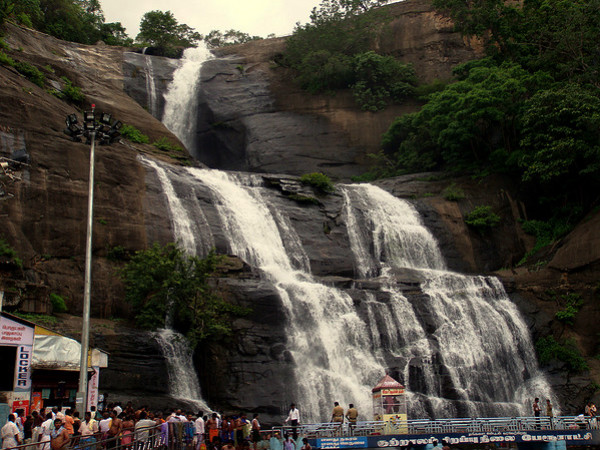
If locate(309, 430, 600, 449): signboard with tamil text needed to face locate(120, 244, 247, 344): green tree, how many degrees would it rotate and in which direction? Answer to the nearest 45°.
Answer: approximately 90° to its right

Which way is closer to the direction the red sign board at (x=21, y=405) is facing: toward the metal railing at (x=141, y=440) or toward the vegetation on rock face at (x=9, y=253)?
the metal railing

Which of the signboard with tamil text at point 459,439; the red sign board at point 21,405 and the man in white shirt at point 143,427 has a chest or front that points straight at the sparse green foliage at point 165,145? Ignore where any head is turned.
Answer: the man in white shirt

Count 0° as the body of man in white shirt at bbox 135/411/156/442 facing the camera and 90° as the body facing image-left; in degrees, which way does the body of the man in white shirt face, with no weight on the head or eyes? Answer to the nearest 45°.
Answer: approximately 180°

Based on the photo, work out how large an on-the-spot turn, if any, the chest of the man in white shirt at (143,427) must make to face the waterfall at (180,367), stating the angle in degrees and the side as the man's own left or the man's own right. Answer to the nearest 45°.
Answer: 0° — they already face it

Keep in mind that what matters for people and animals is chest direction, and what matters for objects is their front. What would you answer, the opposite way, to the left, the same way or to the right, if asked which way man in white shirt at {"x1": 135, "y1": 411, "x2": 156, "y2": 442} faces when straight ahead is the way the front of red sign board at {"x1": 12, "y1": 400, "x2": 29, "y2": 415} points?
the opposite way

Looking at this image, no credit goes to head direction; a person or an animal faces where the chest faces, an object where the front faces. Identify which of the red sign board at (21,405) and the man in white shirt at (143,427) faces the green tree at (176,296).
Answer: the man in white shirt

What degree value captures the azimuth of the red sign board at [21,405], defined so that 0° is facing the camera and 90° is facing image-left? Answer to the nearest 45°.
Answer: approximately 0°

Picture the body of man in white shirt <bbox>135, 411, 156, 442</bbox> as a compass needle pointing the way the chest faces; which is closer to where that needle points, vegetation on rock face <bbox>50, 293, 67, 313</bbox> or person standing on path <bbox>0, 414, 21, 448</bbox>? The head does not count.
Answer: the vegetation on rock face

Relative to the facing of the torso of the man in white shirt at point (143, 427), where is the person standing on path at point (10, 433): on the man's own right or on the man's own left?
on the man's own left

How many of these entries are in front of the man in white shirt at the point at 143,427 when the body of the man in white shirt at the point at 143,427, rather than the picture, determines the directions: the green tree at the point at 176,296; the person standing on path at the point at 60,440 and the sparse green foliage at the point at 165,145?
2

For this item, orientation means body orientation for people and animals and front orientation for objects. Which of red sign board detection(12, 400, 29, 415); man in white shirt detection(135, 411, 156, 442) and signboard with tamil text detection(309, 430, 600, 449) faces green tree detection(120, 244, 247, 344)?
the man in white shirt

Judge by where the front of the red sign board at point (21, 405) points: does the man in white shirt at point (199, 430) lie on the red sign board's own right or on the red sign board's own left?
on the red sign board's own left

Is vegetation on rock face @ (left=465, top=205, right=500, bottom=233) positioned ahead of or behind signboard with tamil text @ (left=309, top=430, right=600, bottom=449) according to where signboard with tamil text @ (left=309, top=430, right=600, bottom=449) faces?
behind
